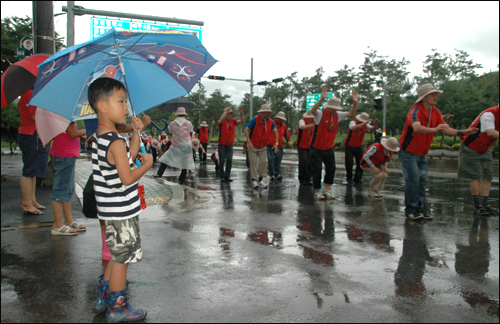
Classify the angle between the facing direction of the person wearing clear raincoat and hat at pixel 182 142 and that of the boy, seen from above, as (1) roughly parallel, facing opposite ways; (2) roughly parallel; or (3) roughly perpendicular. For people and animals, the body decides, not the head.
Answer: roughly perpendicular

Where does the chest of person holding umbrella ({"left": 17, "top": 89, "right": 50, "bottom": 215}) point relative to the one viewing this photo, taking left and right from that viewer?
facing to the right of the viewer

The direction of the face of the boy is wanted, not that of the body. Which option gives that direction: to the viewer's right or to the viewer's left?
to the viewer's right

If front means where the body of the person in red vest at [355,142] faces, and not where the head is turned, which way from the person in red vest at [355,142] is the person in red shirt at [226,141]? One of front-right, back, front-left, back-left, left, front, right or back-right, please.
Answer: back-right

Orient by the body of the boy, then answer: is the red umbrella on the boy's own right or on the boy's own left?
on the boy's own left

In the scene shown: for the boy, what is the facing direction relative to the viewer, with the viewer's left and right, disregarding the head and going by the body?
facing to the right of the viewer
